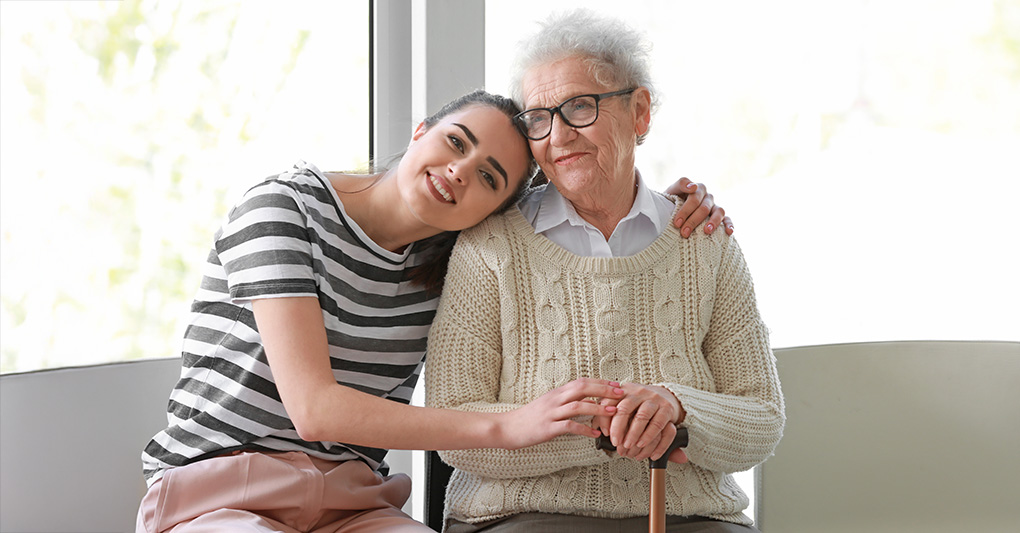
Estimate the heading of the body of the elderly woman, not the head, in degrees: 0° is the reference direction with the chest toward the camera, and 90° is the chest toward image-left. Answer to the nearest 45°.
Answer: approximately 0°

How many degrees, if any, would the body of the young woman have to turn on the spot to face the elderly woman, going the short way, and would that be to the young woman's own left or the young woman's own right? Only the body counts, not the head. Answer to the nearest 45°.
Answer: approximately 45° to the young woman's own left

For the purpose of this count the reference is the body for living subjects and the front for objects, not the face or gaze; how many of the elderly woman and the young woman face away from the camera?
0

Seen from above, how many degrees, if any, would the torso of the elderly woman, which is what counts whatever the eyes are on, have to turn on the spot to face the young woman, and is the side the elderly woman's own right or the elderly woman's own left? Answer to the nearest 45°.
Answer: approximately 90° to the elderly woman's own right

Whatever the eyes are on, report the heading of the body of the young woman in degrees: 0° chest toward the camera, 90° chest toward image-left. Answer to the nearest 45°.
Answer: approximately 315°
